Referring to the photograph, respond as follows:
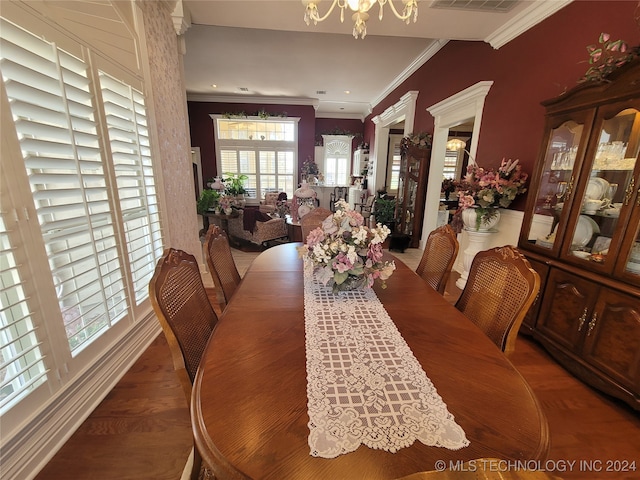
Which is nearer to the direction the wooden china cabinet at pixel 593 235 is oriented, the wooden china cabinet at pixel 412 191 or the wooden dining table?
the wooden dining table

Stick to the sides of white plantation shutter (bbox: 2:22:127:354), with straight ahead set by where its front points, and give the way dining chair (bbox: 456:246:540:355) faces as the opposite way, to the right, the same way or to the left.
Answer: the opposite way

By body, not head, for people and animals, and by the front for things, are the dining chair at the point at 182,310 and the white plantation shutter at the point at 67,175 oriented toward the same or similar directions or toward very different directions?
same or similar directions

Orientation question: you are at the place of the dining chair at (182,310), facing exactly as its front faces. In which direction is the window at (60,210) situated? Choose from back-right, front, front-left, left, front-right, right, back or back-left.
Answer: back

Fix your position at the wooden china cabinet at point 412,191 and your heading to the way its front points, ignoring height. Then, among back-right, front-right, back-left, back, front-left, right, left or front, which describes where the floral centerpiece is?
front-left

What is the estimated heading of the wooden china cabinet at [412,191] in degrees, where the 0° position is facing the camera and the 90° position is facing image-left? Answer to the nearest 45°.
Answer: approximately 45°

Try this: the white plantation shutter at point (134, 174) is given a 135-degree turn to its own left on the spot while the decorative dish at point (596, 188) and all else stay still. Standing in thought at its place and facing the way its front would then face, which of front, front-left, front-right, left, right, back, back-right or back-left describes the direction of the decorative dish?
back-right

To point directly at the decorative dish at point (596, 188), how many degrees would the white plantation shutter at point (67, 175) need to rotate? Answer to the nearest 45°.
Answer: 0° — it already faces it

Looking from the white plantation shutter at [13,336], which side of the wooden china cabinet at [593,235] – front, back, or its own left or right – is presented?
front

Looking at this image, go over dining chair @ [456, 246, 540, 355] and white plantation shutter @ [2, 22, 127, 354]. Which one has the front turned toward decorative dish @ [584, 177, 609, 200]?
the white plantation shutter

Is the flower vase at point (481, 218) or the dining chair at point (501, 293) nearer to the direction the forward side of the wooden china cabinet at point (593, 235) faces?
the dining chair

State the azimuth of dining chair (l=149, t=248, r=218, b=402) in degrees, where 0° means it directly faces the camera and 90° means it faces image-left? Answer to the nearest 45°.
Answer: approximately 315°

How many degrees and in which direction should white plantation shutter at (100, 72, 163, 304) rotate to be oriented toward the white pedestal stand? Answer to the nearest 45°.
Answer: approximately 45° to its left

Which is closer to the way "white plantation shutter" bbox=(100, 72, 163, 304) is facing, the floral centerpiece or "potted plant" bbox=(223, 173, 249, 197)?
the floral centerpiece

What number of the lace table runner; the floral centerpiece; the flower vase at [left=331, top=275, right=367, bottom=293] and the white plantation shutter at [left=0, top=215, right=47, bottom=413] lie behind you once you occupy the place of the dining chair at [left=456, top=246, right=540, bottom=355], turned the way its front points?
0

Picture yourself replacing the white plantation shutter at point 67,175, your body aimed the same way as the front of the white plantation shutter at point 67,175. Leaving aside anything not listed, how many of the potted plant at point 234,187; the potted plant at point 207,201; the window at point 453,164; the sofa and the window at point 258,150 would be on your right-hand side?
0

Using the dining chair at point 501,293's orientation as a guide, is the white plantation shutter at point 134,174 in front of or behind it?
in front

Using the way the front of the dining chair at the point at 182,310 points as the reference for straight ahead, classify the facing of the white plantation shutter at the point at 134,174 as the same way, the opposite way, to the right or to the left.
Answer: the same way

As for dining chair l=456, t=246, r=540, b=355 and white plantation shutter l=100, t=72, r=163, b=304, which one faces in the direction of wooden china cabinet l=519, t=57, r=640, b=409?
the white plantation shutter

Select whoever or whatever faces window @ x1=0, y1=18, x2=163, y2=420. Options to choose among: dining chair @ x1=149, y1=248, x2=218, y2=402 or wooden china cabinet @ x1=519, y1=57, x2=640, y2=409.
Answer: the wooden china cabinet

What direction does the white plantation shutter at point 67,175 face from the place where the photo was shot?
facing the viewer and to the right of the viewer

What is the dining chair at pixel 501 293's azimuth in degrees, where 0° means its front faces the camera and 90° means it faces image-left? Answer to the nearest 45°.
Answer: approximately 45°

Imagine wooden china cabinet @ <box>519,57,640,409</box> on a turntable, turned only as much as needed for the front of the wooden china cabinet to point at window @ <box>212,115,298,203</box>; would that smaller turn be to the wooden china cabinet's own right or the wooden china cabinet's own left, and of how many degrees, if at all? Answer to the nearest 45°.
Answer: approximately 45° to the wooden china cabinet's own right

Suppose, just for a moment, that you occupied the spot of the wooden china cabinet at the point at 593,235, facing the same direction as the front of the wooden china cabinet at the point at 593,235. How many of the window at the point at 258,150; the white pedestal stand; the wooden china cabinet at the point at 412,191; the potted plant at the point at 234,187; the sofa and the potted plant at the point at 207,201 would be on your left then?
0

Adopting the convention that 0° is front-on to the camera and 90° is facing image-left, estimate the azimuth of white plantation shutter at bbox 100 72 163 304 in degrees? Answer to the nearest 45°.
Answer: approximately 315°
